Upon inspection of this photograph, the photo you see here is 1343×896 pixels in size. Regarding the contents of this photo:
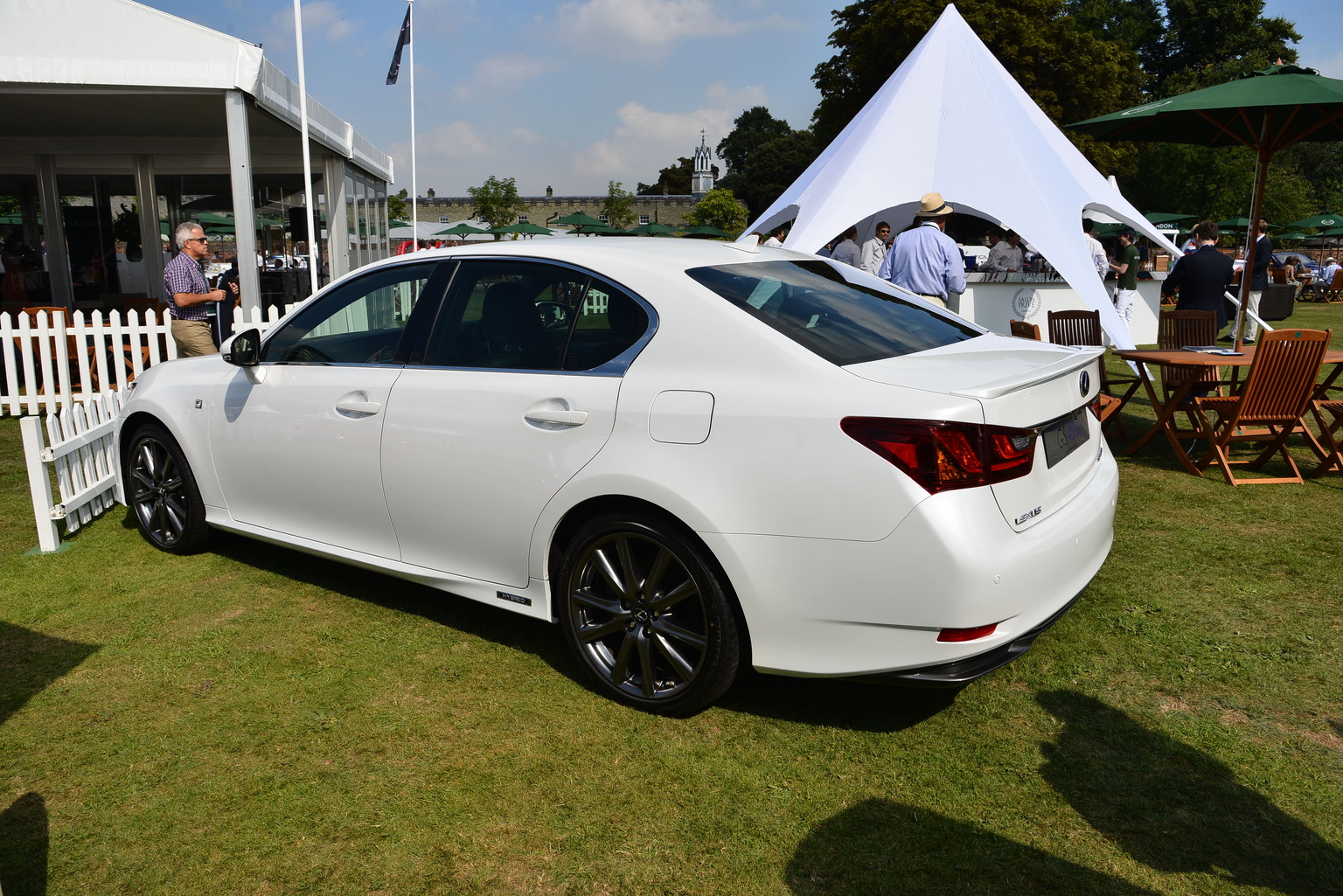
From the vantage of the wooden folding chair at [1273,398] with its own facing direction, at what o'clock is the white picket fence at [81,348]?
The white picket fence is roughly at 10 o'clock from the wooden folding chair.

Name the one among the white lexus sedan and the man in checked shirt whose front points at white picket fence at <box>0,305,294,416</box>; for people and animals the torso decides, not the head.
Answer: the white lexus sedan

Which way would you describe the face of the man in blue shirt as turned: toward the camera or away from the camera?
away from the camera

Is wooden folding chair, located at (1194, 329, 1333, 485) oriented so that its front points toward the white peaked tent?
yes

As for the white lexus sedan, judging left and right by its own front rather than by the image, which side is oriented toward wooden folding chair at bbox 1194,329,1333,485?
right

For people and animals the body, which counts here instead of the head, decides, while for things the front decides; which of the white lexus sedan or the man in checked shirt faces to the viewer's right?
the man in checked shirt

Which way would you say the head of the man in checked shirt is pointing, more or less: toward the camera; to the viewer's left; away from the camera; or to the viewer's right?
to the viewer's right

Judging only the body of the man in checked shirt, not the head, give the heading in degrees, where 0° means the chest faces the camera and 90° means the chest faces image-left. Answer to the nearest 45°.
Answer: approximately 270°

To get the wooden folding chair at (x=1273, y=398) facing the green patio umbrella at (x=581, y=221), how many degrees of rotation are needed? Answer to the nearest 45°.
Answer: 0° — it already faces it

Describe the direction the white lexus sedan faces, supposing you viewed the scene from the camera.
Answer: facing away from the viewer and to the left of the viewer
